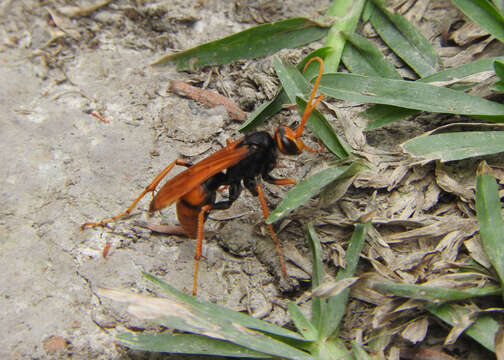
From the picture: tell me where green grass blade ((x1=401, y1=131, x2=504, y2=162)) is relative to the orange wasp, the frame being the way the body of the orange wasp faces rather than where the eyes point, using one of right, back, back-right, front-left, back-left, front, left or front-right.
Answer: front

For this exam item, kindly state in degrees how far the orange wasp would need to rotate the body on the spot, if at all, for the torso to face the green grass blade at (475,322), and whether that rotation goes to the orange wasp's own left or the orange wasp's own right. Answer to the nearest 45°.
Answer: approximately 45° to the orange wasp's own right

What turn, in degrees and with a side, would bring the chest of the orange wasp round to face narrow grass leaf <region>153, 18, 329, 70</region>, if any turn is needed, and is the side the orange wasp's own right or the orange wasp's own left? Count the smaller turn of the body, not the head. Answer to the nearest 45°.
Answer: approximately 90° to the orange wasp's own left

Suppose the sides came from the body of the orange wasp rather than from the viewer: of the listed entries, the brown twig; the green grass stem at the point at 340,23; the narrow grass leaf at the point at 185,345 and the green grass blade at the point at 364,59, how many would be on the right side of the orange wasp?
1

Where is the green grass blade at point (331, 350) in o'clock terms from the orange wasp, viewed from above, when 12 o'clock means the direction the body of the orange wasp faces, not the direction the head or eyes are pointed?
The green grass blade is roughly at 2 o'clock from the orange wasp.

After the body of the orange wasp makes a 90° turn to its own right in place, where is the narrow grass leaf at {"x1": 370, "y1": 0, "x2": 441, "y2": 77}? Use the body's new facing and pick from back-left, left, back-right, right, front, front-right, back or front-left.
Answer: back-left

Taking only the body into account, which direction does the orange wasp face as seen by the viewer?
to the viewer's right

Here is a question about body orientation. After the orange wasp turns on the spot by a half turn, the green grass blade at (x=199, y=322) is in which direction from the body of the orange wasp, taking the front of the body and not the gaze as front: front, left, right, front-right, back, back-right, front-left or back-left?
left

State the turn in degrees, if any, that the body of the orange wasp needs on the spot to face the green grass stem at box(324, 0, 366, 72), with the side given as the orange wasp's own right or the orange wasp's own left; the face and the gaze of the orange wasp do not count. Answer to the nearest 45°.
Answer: approximately 45° to the orange wasp's own left

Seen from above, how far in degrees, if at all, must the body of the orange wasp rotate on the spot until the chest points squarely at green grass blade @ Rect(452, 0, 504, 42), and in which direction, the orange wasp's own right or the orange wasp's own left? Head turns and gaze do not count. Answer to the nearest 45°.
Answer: approximately 45° to the orange wasp's own left

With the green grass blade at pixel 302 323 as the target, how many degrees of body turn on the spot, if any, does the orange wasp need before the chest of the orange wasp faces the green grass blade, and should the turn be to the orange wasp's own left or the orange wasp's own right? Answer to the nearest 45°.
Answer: approximately 45° to the orange wasp's own right

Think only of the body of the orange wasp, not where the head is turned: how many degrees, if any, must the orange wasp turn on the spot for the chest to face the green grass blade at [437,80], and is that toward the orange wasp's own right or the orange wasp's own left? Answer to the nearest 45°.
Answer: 0° — it already faces it

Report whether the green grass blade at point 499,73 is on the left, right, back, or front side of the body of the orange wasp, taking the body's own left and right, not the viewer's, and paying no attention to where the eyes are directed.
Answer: front
